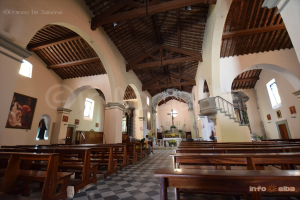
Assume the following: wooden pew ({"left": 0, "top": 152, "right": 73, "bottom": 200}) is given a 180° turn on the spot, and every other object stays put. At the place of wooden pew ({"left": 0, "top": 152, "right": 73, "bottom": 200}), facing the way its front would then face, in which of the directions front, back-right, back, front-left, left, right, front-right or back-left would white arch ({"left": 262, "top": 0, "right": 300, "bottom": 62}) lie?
left

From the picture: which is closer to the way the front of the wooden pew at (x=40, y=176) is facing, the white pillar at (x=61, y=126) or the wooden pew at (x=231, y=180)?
the white pillar

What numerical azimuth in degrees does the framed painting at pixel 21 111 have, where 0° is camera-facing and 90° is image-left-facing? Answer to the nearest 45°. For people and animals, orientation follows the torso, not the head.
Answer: approximately 315°

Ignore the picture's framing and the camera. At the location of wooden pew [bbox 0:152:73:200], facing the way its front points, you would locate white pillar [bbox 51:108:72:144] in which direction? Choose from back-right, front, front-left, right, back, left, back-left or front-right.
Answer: front-left

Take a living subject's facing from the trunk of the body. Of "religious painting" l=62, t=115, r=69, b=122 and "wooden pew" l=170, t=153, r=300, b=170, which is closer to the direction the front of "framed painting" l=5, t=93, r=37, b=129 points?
the wooden pew

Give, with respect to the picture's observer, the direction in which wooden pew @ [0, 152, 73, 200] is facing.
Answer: facing away from the viewer and to the right of the viewer

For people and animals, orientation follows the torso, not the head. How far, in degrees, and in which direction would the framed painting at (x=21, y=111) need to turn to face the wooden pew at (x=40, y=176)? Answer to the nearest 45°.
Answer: approximately 45° to its right

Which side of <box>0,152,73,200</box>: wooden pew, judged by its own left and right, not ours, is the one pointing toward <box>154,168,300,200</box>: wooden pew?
right

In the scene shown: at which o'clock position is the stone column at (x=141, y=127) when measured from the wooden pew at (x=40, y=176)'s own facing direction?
The stone column is roughly at 12 o'clock from the wooden pew.

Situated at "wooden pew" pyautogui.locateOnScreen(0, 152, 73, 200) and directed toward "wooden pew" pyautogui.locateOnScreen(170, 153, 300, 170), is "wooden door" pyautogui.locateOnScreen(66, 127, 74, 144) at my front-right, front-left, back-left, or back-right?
back-left

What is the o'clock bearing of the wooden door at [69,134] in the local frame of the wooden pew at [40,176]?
The wooden door is roughly at 11 o'clock from the wooden pew.
